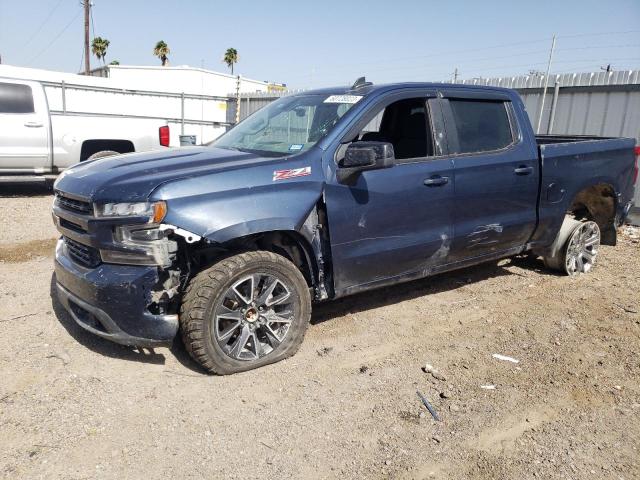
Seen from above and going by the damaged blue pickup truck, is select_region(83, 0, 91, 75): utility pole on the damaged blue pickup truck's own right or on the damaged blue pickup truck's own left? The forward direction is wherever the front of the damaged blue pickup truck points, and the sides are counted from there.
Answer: on the damaged blue pickup truck's own right

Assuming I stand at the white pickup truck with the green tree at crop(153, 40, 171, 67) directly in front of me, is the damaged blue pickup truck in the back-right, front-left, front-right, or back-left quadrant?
back-right

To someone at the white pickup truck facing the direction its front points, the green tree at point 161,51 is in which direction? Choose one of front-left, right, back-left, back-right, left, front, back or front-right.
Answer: right

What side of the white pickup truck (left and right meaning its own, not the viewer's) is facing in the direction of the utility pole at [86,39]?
right

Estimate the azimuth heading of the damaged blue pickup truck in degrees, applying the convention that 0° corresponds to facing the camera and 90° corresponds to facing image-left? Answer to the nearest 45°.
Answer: approximately 45°

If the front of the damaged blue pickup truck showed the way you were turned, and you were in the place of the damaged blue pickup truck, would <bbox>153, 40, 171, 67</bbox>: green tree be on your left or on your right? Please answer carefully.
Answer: on your right

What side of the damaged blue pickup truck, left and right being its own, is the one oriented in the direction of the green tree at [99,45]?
right

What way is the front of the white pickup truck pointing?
to the viewer's left

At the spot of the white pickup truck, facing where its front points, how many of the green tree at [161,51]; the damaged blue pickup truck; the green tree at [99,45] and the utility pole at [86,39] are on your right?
3

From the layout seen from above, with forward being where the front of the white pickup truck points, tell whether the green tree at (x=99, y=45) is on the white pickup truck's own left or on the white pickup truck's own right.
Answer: on the white pickup truck's own right

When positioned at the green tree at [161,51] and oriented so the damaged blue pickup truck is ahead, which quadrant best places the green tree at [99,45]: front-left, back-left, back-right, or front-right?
back-right
